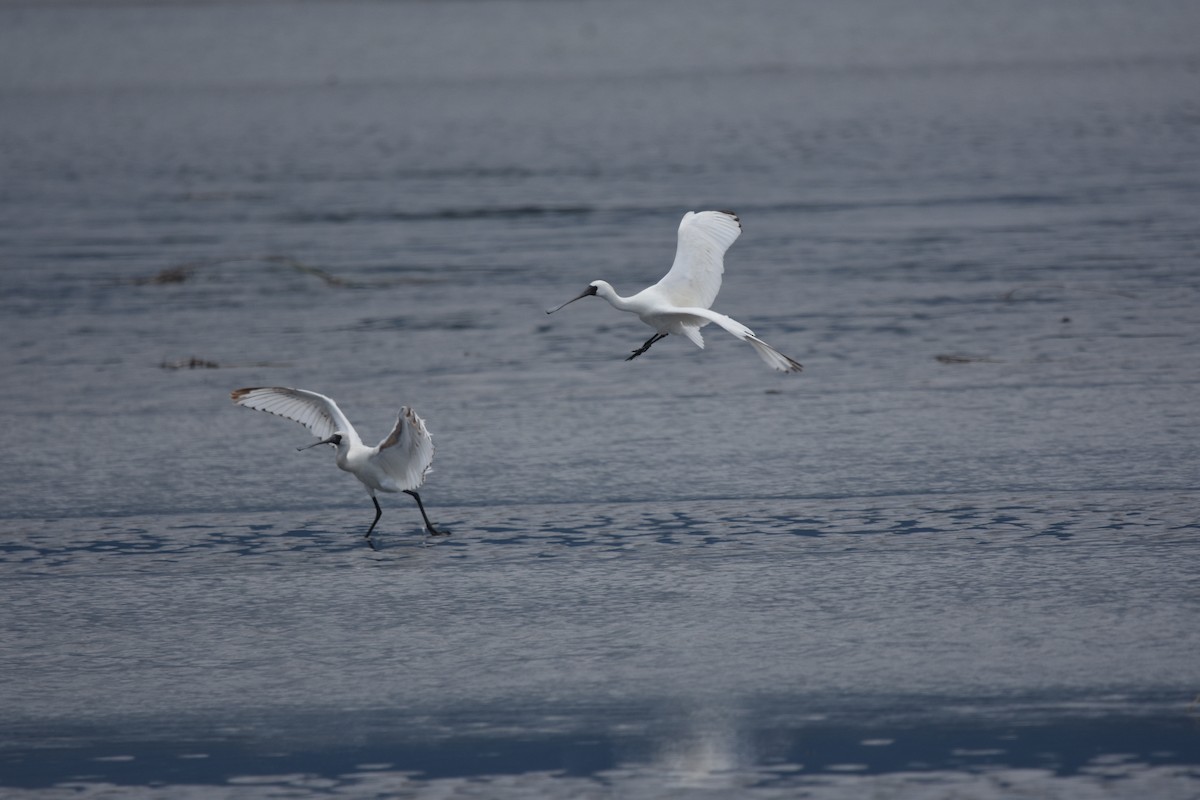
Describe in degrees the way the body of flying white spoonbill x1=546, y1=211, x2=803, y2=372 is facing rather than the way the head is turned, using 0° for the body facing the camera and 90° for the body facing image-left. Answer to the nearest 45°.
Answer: approximately 90°
